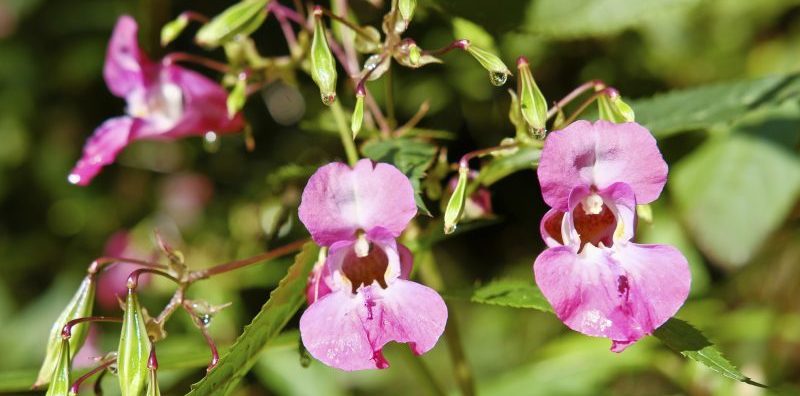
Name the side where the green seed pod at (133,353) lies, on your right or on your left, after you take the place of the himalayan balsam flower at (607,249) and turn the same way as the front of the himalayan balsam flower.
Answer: on your right

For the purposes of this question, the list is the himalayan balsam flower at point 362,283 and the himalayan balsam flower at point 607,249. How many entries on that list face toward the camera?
2

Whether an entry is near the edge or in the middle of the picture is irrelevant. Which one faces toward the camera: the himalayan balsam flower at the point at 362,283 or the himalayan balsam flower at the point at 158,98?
the himalayan balsam flower at the point at 362,283

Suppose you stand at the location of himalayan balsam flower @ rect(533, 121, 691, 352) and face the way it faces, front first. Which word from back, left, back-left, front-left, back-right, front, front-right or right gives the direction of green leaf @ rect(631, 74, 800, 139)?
back

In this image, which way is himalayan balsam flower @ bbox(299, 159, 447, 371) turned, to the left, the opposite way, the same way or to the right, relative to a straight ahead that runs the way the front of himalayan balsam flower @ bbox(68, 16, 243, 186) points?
to the left

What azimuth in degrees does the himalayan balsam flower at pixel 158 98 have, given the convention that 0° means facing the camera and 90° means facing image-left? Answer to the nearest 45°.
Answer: approximately 90°

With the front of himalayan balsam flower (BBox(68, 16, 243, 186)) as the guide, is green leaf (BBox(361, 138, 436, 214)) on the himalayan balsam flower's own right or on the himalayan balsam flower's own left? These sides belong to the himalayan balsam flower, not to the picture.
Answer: on the himalayan balsam flower's own left

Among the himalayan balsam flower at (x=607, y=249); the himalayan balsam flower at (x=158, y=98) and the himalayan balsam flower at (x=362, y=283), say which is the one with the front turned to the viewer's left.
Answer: the himalayan balsam flower at (x=158, y=98)

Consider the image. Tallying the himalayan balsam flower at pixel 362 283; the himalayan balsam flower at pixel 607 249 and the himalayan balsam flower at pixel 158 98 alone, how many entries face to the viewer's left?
1

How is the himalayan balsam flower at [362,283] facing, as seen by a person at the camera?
facing the viewer

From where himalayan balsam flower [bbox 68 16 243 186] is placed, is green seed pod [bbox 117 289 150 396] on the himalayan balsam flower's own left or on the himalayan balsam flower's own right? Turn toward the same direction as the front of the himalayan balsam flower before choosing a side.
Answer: on the himalayan balsam flower's own left

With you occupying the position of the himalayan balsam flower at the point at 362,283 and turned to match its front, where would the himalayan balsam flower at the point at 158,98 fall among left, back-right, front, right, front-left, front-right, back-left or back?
back-right

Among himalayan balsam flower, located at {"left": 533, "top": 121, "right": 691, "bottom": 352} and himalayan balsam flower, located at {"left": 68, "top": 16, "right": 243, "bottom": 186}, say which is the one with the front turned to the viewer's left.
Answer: himalayan balsam flower, located at {"left": 68, "top": 16, "right": 243, "bottom": 186}
